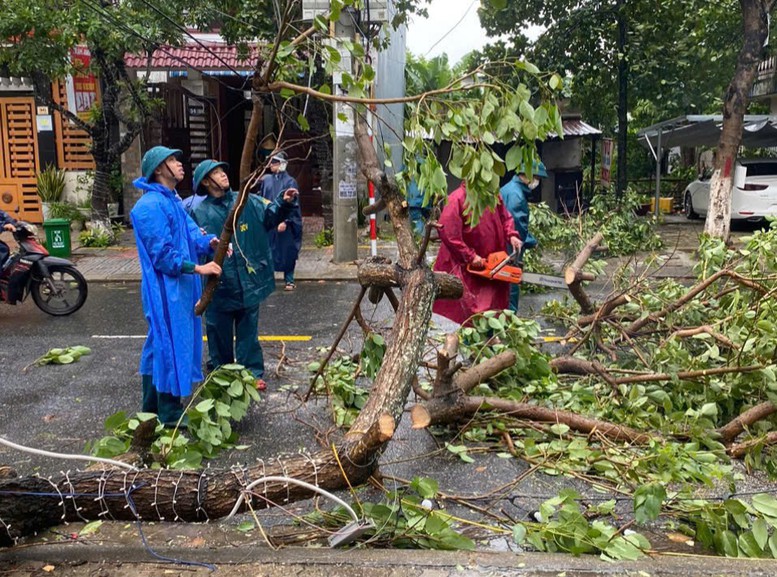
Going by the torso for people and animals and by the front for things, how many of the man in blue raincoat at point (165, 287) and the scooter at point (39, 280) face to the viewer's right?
2

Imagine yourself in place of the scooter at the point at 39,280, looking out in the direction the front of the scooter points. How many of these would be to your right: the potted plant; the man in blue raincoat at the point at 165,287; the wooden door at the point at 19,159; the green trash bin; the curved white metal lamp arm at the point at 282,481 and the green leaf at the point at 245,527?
3

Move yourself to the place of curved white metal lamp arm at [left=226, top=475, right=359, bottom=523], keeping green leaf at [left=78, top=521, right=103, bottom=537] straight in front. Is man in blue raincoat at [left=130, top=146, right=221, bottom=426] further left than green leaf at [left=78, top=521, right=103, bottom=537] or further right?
right

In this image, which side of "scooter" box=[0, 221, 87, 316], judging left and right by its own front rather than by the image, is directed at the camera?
right

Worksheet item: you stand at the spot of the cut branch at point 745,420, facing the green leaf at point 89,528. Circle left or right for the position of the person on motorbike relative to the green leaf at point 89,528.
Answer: right

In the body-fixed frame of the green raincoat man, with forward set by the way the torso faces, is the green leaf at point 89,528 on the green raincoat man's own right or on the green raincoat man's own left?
on the green raincoat man's own right

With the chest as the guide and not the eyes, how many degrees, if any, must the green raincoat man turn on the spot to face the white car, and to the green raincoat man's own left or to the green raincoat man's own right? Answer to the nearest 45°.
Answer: approximately 90° to the green raincoat man's own left

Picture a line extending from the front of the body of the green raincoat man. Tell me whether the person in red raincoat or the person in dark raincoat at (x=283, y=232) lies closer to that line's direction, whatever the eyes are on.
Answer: the person in red raincoat

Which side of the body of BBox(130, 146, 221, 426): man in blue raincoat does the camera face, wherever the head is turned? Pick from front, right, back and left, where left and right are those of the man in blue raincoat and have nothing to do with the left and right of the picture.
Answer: right

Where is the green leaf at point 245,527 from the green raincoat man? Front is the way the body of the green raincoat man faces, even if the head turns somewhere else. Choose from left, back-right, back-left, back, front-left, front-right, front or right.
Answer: front-right

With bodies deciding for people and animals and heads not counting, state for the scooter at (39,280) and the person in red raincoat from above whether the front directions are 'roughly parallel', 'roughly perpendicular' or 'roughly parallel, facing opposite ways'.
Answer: roughly perpendicular

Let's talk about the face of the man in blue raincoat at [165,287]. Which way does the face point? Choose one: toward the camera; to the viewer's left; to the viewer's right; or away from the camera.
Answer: to the viewer's right
